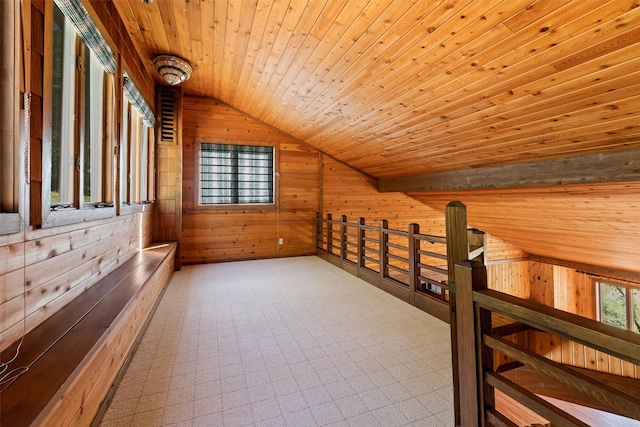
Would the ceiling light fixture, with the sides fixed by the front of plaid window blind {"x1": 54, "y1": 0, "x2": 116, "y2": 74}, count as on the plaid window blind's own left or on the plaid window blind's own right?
on the plaid window blind's own left

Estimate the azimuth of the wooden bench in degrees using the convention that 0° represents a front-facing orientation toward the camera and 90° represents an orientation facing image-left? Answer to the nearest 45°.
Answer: approximately 315°

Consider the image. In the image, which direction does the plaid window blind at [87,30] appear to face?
to the viewer's right

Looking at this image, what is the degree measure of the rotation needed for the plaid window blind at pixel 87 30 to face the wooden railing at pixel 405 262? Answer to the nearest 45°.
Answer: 0° — it already faces it

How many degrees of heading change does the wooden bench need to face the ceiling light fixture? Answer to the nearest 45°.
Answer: approximately 135° to its left

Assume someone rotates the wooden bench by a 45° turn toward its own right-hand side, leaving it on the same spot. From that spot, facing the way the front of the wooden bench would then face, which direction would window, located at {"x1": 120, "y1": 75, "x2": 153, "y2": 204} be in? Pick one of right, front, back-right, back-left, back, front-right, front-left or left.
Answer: back

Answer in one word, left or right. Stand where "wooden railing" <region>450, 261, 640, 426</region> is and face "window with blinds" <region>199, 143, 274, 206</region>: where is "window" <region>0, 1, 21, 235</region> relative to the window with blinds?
left
